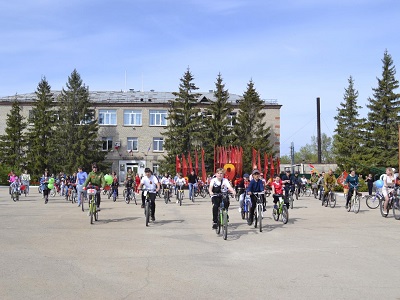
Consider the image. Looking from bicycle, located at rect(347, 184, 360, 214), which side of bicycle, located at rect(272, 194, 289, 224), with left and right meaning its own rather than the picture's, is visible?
left

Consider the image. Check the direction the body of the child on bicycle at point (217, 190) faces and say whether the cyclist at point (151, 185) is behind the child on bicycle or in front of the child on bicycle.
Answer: behind

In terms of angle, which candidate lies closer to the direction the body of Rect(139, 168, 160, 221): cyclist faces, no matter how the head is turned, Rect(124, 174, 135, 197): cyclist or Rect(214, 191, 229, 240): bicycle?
the bicycle

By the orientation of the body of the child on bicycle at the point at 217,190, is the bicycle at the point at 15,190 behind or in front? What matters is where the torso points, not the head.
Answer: behind

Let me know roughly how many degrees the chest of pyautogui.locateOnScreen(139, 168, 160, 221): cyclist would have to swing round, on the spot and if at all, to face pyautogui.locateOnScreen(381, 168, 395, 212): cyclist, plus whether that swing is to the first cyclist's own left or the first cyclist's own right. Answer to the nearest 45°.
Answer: approximately 90° to the first cyclist's own left

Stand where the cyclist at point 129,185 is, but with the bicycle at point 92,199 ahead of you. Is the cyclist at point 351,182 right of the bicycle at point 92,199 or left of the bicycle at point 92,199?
left

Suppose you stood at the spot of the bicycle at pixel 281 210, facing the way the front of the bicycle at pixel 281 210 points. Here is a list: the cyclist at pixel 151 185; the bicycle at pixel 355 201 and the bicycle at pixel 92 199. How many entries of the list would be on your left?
1

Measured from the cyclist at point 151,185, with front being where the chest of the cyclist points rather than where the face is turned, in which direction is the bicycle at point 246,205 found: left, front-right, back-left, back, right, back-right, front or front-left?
left

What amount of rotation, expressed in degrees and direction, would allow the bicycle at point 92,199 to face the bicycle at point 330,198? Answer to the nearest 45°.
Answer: approximately 135° to its left

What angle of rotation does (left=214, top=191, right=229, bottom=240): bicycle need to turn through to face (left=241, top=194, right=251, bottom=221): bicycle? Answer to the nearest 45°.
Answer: approximately 180°

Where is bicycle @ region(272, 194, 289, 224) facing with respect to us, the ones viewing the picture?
facing the viewer and to the right of the viewer

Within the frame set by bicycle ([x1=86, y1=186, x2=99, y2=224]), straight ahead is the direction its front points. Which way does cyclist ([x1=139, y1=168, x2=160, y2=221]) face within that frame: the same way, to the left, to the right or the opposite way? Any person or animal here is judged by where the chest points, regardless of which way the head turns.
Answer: the same way

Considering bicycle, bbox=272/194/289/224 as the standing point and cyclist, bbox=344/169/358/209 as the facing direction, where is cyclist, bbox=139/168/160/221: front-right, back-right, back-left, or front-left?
back-left

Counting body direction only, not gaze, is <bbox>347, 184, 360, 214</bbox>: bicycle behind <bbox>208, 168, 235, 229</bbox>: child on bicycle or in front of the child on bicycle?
behind

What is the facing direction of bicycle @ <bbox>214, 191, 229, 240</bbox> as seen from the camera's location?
facing the viewer

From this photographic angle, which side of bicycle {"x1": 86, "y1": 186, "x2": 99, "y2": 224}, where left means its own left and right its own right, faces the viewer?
front

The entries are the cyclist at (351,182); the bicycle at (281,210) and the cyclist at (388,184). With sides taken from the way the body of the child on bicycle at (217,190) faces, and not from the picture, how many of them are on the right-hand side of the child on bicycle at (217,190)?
0

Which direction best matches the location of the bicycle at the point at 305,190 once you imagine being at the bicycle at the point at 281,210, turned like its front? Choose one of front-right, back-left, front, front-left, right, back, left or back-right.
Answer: back-left

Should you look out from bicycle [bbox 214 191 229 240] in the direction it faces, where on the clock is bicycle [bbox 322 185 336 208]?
bicycle [bbox 322 185 336 208] is roughly at 7 o'clock from bicycle [bbox 214 191 229 240].
